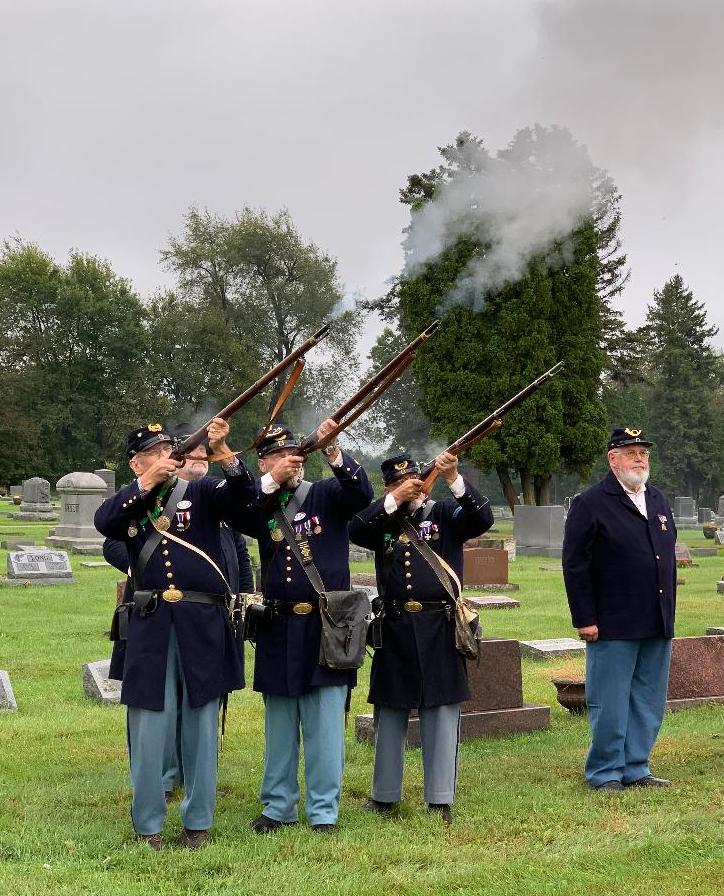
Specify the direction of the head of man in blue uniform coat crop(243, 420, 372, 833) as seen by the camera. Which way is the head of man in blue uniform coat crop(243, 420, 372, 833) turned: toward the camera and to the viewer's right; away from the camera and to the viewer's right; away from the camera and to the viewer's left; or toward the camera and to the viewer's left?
toward the camera and to the viewer's right

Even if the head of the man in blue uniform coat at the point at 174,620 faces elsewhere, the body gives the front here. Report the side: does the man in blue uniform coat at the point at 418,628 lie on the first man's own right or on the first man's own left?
on the first man's own left

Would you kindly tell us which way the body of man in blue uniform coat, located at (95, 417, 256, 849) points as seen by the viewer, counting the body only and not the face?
toward the camera

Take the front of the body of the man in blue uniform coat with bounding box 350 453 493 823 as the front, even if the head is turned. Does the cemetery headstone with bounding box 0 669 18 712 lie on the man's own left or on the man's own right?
on the man's own right

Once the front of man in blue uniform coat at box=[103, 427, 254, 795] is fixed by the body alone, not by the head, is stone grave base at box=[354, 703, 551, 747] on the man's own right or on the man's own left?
on the man's own left

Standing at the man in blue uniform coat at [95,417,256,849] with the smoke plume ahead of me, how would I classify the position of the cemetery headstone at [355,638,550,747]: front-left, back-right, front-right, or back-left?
front-right

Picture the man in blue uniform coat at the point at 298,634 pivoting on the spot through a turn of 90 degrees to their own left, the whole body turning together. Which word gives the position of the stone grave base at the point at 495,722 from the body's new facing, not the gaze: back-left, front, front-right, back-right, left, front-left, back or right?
front-left

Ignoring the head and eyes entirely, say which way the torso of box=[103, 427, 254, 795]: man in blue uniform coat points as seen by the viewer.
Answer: toward the camera

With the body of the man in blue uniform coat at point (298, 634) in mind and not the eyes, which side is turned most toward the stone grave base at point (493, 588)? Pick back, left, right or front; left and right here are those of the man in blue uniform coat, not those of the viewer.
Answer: back

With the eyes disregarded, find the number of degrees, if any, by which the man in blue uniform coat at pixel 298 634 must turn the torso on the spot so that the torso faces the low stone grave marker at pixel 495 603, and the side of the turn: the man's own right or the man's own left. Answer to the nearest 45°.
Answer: approximately 180°

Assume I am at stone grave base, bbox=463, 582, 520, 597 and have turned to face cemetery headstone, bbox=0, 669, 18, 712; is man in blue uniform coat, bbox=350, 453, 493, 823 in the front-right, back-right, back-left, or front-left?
front-left

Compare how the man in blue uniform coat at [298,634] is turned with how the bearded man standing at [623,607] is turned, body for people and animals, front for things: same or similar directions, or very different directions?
same or similar directions
